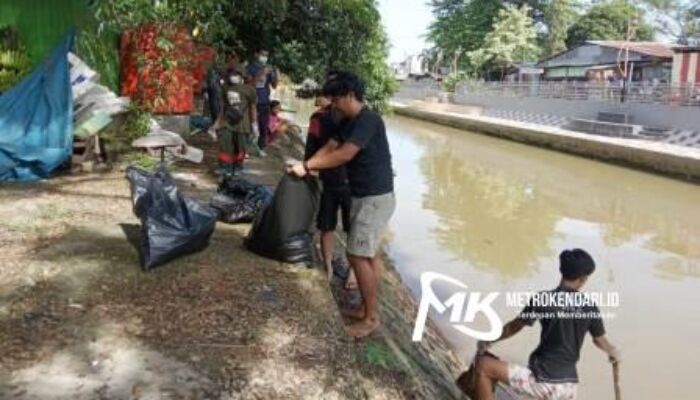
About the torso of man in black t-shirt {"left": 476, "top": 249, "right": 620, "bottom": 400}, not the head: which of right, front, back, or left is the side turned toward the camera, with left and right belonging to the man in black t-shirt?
back

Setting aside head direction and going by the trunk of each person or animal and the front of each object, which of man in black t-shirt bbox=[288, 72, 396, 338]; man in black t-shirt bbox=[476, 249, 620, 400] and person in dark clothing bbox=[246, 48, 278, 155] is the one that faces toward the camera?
the person in dark clothing

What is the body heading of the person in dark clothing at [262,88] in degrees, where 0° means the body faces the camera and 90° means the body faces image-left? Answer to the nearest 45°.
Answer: approximately 0°

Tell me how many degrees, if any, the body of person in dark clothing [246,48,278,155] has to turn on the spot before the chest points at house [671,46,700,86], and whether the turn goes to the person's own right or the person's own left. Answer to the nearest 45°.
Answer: approximately 135° to the person's own left

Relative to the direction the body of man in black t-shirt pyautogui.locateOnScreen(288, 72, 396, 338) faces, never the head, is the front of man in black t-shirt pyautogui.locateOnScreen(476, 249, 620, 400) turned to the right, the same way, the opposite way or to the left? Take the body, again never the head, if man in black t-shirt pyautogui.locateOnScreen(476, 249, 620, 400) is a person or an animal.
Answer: to the right

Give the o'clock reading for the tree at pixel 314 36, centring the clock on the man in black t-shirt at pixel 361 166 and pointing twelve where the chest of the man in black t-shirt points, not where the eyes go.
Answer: The tree is roughly at 3 o'clock from the man in black t-shirt.

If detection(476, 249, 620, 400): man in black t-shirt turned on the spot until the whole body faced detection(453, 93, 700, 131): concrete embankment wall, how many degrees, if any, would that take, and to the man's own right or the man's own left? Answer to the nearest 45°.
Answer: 0° — they already face it

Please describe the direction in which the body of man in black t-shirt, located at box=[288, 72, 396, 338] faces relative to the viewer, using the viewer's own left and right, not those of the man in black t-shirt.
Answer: facing to the left of the viewer

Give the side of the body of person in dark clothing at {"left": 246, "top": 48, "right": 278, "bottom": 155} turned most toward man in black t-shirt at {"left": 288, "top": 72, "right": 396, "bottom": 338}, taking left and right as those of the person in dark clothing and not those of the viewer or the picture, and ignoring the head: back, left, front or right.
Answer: front

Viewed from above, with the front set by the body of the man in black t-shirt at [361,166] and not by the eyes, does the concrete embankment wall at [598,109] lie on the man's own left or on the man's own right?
on the man's own right

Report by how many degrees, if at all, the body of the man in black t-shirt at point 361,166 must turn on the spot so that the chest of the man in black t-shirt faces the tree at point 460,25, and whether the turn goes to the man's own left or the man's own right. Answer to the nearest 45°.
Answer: approximately 90° to the man's own right

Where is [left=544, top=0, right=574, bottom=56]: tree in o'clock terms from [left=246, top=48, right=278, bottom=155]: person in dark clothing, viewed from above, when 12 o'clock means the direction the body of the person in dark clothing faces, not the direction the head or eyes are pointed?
The tree is roughly at 7 o'clock from the person in dark clothing.

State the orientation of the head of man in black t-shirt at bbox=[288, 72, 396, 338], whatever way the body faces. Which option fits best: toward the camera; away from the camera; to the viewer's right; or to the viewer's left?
to the viewer's left

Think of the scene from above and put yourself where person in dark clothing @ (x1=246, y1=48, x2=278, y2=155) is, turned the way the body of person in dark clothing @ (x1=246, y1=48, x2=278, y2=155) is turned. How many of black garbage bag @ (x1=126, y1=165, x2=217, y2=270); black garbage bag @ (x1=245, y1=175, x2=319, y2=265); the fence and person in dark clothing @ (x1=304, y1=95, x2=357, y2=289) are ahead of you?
3

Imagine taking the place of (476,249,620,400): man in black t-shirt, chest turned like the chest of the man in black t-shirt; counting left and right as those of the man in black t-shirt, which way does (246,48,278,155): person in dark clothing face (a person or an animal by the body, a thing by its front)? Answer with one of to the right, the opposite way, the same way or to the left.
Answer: the opposite way
